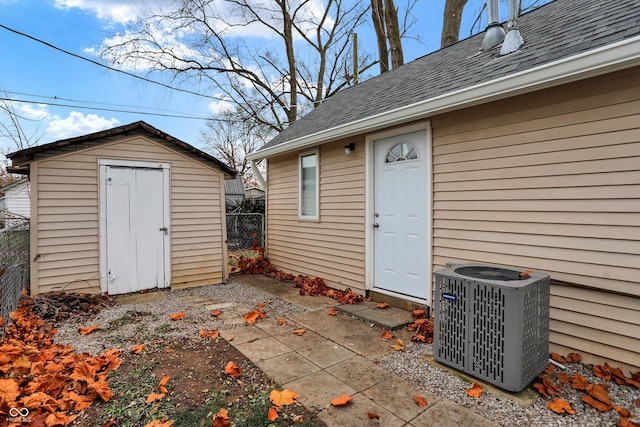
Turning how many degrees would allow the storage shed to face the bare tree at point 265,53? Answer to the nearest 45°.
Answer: approximately 135° to its left

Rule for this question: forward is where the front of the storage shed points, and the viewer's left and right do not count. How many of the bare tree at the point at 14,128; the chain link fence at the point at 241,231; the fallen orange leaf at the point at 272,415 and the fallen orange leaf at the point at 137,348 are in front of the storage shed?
2

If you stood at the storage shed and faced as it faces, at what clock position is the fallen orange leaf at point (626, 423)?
The fallen orange leaf is roughly at 11 o'clock from the storage shed.

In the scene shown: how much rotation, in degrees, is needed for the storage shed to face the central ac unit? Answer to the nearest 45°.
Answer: approximately 45° to its left

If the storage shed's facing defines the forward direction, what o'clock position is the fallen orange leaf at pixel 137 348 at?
The fallen orange leaf is roughly at 12 o'clock from the storage shed.

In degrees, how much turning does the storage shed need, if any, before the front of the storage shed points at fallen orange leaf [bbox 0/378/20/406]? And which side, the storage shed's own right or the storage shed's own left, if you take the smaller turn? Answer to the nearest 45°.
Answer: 0° — it already faces it

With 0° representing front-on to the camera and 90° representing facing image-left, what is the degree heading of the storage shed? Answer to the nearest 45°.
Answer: approximately 0°

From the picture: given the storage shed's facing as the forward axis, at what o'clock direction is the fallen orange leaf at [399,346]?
The fallen orange leaf is roughly at 11 o'clock from the storage shed.

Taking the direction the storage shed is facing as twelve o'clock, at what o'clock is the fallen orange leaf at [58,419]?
The fallen orange leaf is roughly at 12 o'clock from the storage shed.

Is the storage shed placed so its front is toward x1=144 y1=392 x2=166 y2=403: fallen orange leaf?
yes

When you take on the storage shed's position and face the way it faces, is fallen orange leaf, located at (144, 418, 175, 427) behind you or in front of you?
in front

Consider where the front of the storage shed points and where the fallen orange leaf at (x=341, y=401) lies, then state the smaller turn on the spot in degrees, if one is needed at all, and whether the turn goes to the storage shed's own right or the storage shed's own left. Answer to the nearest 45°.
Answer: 0° — it already faces it

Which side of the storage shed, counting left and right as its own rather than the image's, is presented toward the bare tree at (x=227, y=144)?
back

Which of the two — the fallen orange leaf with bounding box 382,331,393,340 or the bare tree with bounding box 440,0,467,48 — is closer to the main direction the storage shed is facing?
the fallen orange leaf

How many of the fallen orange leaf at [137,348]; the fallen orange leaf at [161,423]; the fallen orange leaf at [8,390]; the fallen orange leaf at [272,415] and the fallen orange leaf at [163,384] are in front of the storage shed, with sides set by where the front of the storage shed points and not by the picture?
5

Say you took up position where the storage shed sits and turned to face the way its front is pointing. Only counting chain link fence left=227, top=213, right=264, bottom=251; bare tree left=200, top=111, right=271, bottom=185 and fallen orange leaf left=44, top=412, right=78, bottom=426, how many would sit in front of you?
1

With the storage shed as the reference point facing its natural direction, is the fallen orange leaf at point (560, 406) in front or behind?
in front
